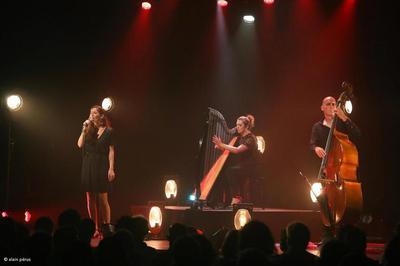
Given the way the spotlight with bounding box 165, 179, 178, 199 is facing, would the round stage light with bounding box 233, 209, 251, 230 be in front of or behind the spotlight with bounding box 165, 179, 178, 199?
in front

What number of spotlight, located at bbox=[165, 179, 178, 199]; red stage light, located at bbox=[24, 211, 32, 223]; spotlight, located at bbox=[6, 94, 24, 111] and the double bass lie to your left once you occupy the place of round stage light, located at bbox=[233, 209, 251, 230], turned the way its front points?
1

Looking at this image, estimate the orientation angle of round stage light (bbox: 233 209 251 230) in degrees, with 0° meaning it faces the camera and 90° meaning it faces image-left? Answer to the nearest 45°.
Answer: approximately 45°

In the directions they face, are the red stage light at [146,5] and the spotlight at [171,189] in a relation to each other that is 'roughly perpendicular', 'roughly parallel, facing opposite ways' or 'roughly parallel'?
roughly parallel

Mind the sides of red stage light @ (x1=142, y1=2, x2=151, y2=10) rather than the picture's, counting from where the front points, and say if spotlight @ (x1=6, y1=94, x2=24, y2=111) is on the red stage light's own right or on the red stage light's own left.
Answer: on the red stage light's own right

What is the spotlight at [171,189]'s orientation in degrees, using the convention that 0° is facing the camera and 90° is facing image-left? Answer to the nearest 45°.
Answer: approximately 0°

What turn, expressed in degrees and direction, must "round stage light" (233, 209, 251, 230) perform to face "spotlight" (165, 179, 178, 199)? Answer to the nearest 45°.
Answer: approximately 90° to its right

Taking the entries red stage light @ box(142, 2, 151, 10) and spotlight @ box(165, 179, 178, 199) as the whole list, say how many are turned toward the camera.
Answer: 2

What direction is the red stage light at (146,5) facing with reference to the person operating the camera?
facing the viewer

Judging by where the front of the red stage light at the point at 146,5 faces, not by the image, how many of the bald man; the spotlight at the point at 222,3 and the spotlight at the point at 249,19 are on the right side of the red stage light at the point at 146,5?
0
